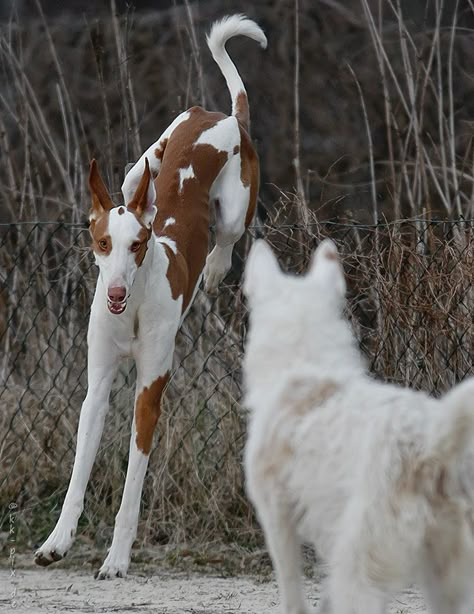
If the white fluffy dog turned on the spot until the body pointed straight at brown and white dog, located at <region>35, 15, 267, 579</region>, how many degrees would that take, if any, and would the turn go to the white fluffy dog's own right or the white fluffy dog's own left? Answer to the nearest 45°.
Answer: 0° — it already faces it

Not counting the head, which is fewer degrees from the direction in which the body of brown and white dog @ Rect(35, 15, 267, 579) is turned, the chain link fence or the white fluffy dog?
the white fluffy dog

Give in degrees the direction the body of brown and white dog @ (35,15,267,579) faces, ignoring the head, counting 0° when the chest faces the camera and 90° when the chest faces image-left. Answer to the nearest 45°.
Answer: approximately 45°

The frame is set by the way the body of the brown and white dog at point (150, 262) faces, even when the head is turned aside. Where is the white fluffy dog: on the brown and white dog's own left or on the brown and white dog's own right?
on the brown and white dog's own left

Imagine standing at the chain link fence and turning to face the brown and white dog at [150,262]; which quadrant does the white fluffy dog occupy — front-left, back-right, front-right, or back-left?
front-left

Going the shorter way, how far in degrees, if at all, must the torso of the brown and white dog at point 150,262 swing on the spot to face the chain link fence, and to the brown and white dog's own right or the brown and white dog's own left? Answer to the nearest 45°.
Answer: approximately 135° to the brown and white dog's own right

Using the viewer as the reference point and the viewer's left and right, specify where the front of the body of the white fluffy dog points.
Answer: facing away from the viewer and to the left of the viewer

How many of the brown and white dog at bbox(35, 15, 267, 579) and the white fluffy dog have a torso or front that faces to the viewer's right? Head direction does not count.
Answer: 0
